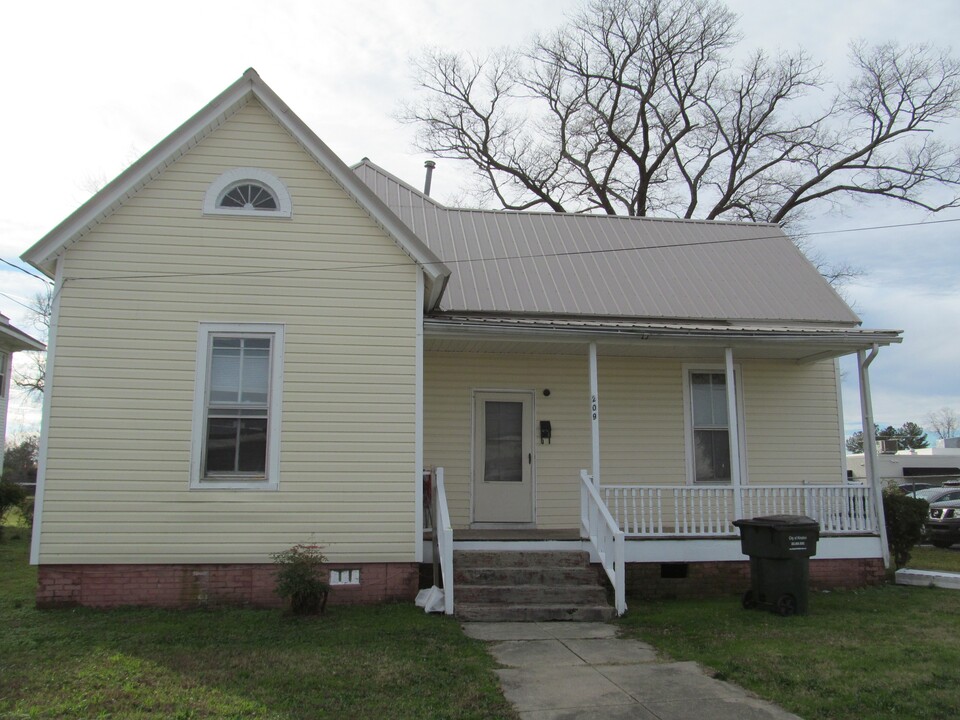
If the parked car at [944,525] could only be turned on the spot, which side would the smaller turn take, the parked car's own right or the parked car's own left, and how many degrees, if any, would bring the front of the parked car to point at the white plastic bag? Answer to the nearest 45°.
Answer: approximately 45° to the parked car's own left

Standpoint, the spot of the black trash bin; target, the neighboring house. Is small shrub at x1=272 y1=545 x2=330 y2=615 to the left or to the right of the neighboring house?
left

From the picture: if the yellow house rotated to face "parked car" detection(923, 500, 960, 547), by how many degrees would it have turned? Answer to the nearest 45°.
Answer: approximately 135° to its left

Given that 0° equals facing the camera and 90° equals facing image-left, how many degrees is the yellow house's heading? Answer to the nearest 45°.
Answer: approximately 0°

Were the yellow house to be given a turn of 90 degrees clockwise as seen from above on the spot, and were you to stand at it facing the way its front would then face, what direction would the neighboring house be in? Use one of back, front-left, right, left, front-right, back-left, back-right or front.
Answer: front-right

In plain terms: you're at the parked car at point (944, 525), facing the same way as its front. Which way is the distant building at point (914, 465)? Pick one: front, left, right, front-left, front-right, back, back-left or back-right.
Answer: back-right

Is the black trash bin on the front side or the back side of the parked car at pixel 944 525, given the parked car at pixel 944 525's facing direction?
on the front side

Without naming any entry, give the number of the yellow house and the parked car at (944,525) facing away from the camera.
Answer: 0

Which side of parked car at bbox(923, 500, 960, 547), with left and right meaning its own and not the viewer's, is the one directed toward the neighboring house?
right

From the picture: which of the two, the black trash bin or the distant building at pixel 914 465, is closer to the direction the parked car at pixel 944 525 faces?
the black trash bin

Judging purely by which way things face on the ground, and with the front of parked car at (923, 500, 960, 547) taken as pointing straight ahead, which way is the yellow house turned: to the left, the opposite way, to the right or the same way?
to the left
